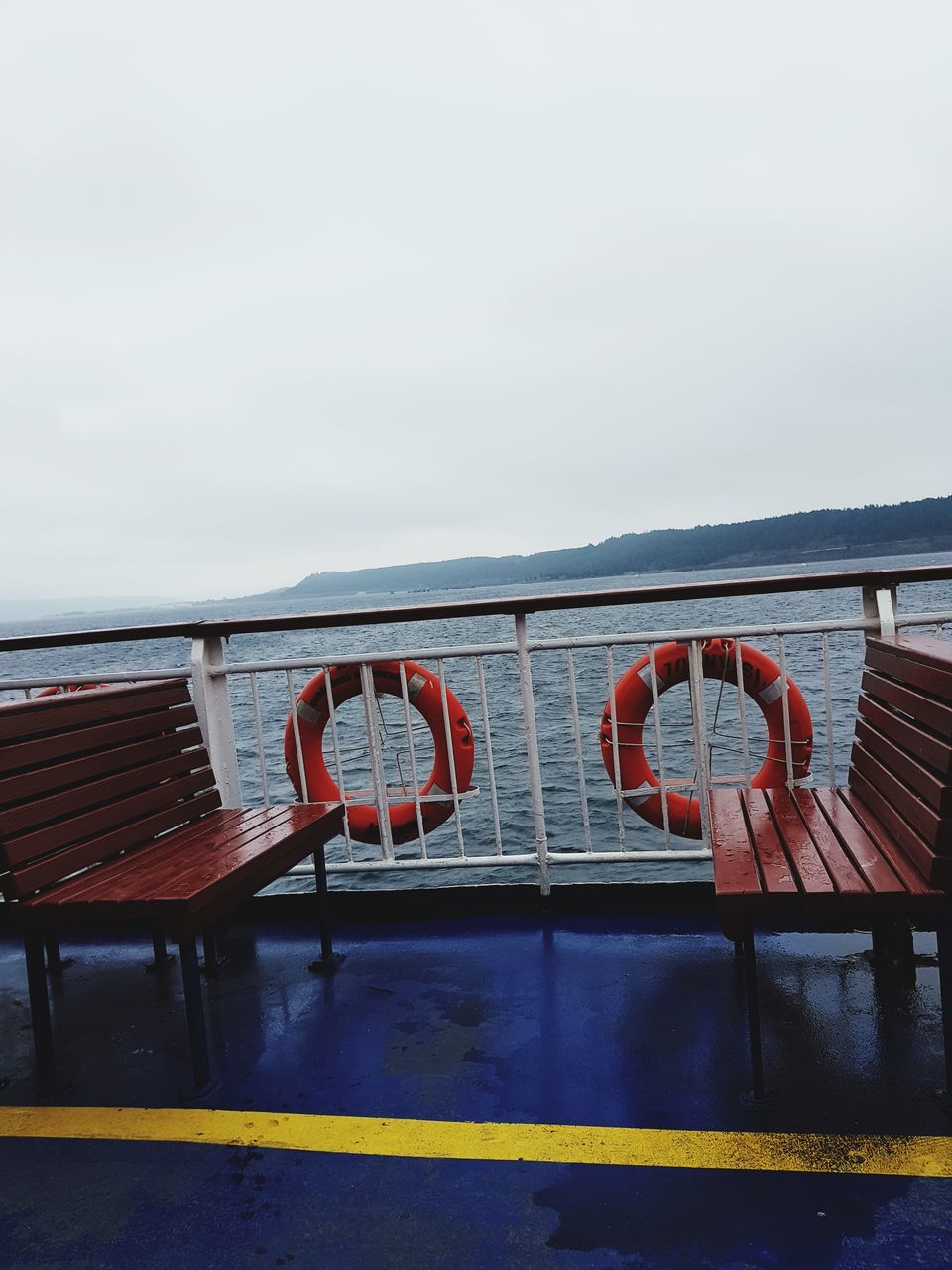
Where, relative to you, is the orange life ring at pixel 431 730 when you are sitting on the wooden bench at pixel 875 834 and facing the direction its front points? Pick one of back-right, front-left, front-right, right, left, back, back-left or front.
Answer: front-right

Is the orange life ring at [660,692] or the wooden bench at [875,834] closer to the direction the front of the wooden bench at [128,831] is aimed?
the wooden bench

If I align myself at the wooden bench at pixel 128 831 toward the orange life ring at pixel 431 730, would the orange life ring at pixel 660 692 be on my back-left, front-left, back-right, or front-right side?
front-right

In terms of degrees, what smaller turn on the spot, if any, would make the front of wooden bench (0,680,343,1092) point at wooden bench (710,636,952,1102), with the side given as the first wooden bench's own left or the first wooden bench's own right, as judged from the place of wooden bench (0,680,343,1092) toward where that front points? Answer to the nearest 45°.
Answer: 0° — it already faces it

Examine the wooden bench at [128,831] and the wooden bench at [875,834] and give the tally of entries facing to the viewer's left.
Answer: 1

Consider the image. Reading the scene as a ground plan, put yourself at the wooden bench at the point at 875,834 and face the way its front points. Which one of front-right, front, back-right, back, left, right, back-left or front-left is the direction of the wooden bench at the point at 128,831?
front

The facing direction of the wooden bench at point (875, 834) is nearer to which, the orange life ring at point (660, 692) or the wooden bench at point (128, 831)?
the wooden bench

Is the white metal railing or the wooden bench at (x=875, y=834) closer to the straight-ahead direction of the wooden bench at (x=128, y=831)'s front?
the wooden bench

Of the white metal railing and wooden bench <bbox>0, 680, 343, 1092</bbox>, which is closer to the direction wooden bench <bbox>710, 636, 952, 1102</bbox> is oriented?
the wooden bench

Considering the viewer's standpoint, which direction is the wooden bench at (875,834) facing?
facing to the left of the viewer

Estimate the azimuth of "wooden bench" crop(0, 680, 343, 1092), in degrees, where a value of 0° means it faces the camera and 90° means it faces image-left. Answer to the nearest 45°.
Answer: approximately 315°

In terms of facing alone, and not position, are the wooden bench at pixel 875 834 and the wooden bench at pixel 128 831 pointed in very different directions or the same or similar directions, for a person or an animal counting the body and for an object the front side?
very different directions
